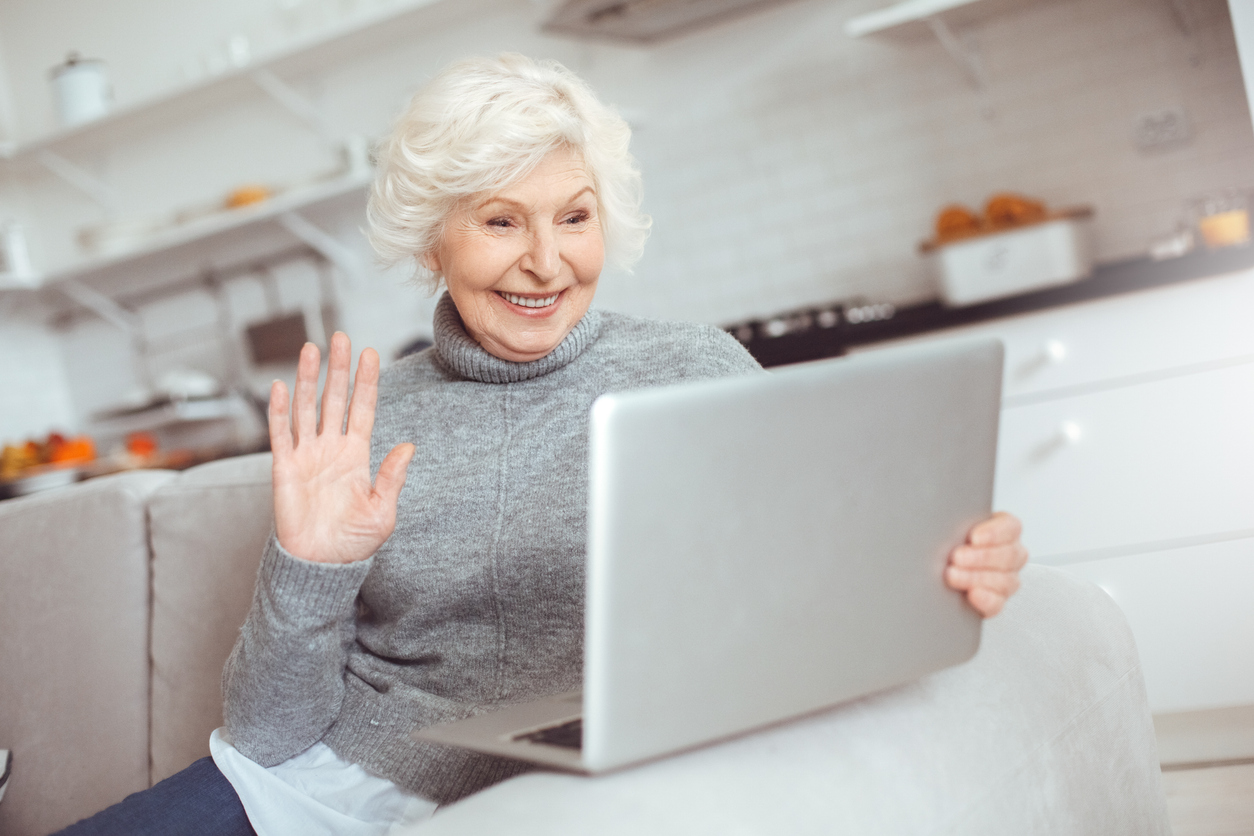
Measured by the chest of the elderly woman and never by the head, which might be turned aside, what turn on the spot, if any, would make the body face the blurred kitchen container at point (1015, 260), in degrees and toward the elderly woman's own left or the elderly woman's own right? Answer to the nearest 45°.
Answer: approximately 135° to the elderly woman's own left

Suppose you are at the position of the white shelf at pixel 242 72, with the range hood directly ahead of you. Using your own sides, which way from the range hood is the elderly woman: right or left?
right

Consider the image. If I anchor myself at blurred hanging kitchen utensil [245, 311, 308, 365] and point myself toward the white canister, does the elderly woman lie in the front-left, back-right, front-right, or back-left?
back-left

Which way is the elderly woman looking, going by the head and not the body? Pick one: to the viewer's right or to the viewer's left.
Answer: to the viewer's right

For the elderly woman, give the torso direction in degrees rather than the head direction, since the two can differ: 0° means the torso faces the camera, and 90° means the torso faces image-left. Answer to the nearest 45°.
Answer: approximately 0°

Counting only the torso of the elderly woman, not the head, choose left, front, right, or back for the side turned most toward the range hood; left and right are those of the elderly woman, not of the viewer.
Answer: back

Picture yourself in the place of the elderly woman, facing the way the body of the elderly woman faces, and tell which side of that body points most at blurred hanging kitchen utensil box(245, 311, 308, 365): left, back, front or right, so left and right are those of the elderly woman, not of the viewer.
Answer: back

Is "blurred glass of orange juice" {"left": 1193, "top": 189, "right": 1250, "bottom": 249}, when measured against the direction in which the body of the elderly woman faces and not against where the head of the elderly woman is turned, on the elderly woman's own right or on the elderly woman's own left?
on the elderly woman's own left

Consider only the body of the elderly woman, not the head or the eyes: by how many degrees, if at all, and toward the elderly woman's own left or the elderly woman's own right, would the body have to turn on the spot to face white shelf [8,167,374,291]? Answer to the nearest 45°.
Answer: approximately 180°

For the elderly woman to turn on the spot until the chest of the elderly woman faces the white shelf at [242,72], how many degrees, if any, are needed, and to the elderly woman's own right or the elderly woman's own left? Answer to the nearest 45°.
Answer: approximately 180°

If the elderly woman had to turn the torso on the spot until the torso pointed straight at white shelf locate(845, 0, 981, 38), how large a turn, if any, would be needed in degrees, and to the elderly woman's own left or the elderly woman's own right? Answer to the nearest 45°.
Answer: approximately 135° to the elderly woman's own left
